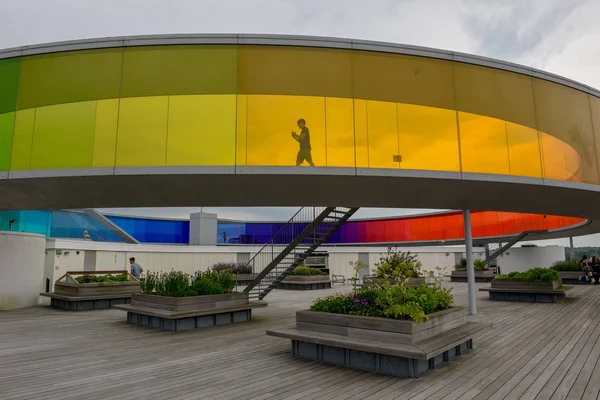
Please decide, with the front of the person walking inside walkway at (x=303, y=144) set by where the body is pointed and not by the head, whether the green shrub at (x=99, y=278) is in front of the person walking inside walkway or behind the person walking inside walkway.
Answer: in front

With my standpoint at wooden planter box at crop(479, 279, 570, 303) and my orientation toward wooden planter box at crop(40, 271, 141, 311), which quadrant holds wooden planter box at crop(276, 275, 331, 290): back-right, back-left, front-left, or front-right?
front-right

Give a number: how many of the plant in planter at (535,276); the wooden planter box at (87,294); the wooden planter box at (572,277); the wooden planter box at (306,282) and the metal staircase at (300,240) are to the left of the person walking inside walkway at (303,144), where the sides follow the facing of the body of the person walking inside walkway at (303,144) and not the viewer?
0

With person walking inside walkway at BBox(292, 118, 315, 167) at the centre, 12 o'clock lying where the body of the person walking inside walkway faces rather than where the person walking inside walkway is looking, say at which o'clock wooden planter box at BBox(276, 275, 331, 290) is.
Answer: The wooden planter box is roughly at 3 o'clock from the person walking inside walkway.

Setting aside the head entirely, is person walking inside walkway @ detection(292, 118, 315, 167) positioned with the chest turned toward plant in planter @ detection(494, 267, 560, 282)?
no

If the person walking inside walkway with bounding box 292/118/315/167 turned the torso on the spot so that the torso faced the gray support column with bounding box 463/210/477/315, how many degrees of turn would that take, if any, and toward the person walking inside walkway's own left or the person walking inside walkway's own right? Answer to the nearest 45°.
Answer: approximately 135° to the person walking inside walkway's own right

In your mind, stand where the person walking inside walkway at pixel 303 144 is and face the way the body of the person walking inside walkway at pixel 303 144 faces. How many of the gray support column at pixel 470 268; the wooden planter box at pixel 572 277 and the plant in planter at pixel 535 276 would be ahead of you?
0

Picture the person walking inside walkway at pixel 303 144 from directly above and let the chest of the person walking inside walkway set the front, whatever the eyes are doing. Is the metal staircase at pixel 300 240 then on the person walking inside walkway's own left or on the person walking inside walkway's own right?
on the person walking inside walkway's own right

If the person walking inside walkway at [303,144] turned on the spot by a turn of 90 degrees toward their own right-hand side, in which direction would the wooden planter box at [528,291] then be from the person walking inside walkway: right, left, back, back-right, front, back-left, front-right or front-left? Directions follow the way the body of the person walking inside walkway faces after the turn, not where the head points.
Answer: front-right

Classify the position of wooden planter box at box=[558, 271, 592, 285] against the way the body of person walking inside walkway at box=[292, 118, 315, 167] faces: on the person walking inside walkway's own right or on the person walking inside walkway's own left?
on the person walking inside walkway's own right

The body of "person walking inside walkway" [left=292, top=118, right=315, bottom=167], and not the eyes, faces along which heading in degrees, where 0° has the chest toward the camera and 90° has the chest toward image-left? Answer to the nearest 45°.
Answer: approximately 90°

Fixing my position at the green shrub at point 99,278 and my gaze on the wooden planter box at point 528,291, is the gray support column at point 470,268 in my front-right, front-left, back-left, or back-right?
front-right

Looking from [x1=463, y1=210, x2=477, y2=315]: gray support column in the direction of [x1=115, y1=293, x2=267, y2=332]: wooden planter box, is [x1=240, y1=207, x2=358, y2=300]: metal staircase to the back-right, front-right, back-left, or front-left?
front-right
